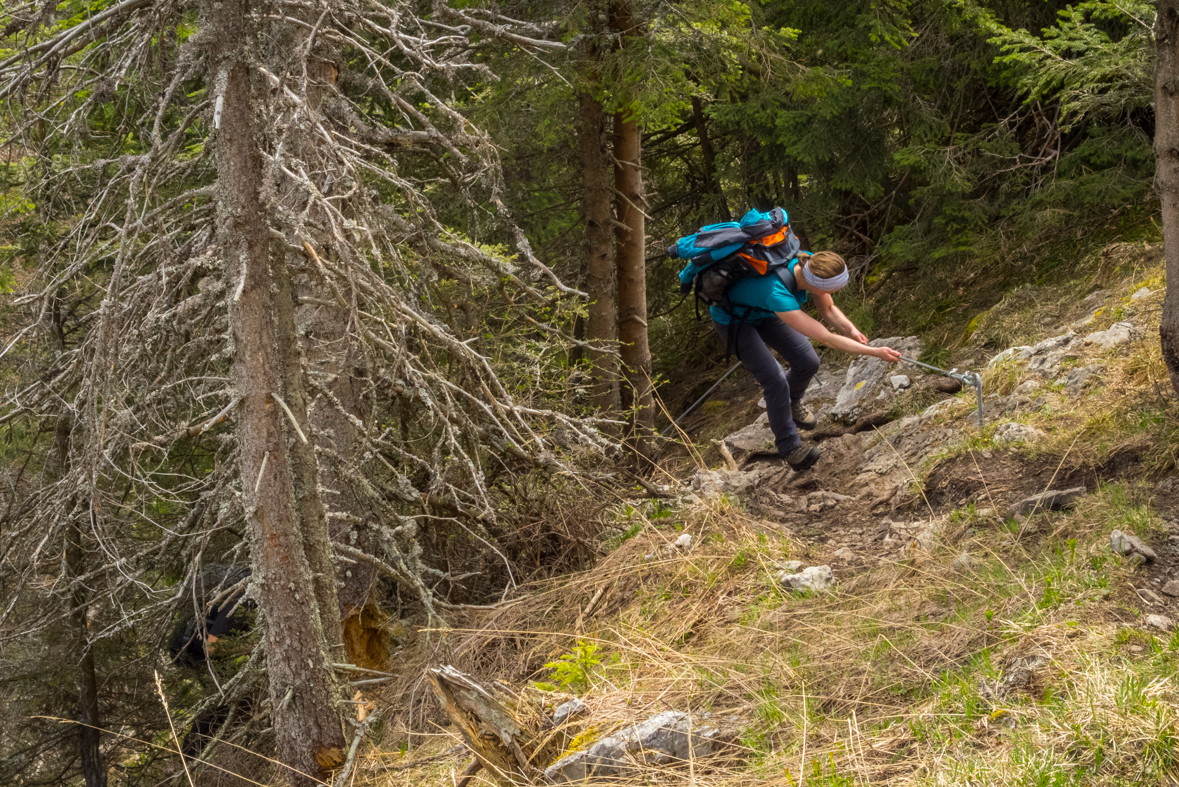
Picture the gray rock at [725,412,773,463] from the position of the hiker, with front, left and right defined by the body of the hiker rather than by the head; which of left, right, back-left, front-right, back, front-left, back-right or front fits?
back-left

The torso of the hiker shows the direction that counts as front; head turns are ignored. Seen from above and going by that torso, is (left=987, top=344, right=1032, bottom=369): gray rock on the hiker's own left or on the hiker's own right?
on the hiker's own left

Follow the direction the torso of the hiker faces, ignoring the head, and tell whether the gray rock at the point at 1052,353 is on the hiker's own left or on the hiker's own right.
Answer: on the hiker's own left

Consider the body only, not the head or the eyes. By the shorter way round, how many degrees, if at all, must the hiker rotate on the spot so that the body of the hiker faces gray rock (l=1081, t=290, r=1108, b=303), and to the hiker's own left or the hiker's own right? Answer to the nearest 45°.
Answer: approximately 90° to the hiker's own left

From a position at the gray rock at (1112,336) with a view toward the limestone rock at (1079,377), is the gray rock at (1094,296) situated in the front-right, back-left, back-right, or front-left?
back-right

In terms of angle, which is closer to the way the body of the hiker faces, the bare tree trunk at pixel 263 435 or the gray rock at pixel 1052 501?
the gray rock

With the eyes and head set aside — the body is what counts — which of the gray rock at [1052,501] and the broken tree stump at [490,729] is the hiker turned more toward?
the gray rock

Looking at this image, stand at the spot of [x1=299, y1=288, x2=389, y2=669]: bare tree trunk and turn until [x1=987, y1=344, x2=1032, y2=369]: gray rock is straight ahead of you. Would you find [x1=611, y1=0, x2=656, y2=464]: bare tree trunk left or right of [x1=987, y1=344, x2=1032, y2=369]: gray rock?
left

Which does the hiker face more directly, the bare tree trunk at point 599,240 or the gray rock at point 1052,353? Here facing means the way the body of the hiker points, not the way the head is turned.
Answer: the gray rock

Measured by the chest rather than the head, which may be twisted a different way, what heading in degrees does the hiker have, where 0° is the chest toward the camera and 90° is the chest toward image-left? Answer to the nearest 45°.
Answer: approximately 315°
